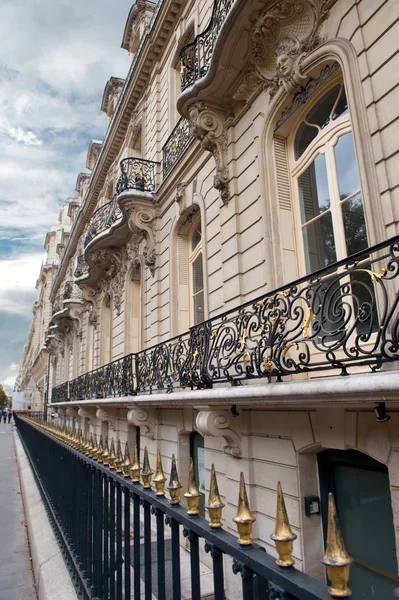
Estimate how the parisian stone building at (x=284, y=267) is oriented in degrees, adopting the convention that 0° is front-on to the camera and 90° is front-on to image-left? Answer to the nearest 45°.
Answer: approximately 45°
